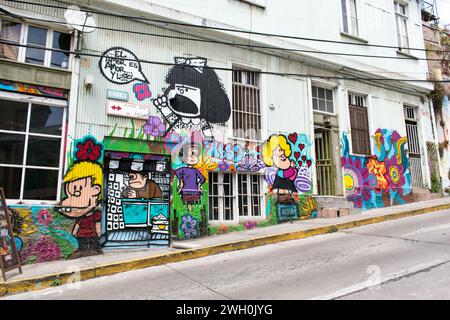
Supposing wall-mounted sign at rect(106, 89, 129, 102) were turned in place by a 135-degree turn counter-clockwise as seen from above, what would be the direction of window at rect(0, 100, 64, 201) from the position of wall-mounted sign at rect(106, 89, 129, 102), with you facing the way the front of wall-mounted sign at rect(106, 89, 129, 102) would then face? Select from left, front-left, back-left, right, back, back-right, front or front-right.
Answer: back-left

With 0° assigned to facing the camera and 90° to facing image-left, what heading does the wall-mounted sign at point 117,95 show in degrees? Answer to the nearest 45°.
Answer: approximately 0°
